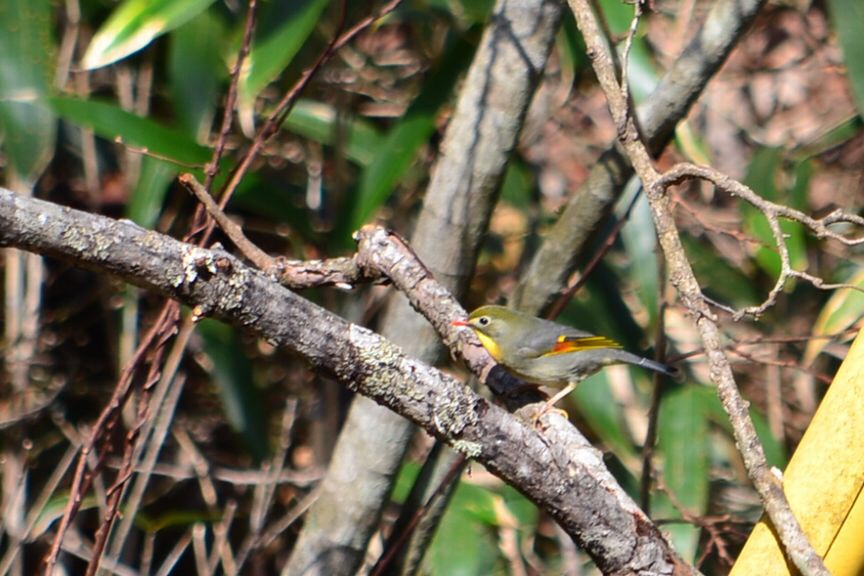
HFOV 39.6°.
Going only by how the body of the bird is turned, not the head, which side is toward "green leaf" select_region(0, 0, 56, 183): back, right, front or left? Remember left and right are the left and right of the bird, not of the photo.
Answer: front

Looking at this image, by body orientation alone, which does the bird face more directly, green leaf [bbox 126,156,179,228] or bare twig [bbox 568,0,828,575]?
the green leaf

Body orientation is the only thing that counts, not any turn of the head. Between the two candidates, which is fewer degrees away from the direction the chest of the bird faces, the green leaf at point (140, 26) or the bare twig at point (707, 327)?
the green leaf

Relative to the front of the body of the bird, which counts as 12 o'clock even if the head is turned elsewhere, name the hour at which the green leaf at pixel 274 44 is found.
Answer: The green leaf is roughly at 2 o'clock from the bird.

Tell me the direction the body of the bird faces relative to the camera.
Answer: to the viewer's left

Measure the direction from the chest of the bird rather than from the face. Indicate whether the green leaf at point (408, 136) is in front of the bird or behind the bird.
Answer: in front

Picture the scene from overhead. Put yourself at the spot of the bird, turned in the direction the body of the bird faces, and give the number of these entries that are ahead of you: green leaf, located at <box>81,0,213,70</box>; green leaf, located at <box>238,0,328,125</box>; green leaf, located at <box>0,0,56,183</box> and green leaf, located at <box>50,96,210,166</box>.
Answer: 4

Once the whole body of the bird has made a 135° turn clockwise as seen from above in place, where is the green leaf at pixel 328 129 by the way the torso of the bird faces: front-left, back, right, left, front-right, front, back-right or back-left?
left

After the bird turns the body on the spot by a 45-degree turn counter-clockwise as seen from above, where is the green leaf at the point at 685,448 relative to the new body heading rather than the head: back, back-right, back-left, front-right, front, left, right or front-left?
back
